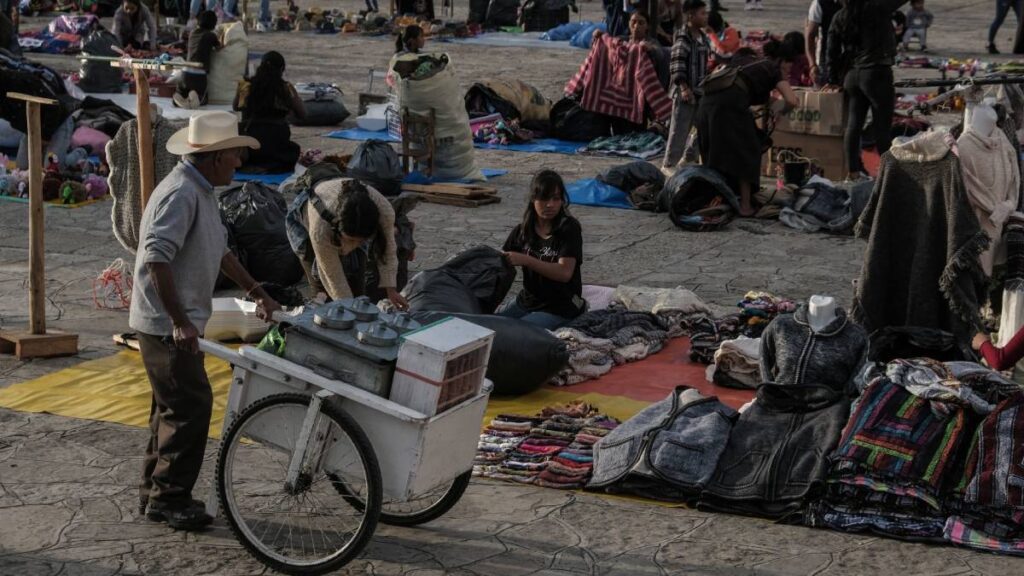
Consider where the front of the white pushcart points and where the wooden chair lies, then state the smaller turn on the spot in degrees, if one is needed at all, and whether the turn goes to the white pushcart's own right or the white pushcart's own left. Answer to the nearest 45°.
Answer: approximately 135° to the white pushcart's own left

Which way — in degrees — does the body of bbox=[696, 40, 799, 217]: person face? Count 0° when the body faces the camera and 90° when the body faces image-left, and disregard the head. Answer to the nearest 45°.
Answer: approximately 270°

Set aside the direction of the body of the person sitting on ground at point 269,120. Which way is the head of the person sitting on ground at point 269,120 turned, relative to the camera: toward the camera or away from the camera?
away from the camera

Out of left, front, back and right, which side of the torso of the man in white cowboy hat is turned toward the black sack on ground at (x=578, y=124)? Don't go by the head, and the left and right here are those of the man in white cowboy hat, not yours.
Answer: left

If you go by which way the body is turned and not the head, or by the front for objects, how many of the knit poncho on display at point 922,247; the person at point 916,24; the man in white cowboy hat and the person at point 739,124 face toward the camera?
2

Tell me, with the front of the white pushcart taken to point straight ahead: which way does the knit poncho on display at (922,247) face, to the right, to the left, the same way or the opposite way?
to the right

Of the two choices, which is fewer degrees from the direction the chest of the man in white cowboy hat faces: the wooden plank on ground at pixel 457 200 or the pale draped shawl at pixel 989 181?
the pale draped shawl

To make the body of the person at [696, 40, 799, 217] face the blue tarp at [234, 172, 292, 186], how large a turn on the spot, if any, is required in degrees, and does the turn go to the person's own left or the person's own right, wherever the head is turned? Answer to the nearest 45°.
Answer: approximately 180°

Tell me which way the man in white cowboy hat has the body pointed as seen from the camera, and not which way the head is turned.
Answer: to the viewer's right
